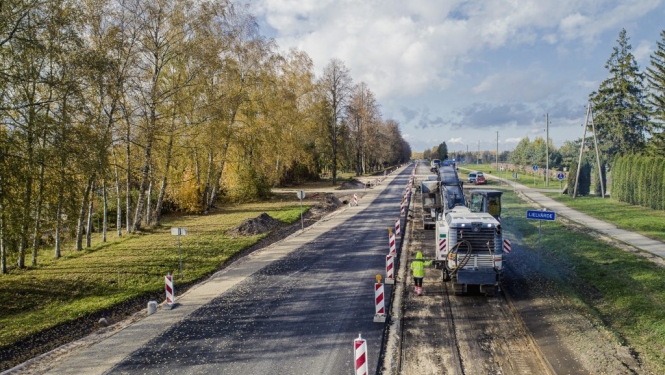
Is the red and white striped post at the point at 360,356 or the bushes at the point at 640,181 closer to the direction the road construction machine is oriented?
the bushes

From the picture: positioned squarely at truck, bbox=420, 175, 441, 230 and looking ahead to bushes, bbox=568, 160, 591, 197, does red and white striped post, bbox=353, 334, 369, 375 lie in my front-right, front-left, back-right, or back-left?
back-right

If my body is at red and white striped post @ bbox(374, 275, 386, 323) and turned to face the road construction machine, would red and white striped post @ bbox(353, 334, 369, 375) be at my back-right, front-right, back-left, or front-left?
back-right

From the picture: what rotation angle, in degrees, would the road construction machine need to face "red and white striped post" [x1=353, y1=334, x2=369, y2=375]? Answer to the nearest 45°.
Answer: approximately 180°

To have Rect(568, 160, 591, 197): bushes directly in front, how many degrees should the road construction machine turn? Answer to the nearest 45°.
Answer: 0° — it already faces it

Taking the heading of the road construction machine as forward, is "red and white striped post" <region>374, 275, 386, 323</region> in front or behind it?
behind

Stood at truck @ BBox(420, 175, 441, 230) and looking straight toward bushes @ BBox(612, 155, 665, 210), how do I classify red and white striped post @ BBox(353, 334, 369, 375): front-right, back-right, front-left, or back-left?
back-right

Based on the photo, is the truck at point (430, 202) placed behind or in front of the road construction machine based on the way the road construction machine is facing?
in front

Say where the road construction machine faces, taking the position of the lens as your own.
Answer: facing away from the viewer
